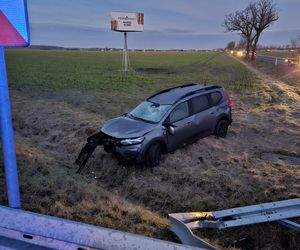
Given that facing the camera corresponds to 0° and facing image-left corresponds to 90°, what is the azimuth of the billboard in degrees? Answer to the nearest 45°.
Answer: approximately 0°

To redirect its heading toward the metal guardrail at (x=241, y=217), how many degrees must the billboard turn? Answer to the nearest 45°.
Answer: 0° — it already faces it

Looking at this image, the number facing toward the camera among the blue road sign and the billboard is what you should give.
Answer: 2

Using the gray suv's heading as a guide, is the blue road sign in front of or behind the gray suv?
in front

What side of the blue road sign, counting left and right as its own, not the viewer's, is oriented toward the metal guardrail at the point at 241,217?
left

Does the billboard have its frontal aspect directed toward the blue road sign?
yes

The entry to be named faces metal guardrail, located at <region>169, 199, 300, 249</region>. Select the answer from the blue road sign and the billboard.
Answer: the billboard

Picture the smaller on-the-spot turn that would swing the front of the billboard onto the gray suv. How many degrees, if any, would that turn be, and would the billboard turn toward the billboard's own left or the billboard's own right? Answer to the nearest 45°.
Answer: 0° — it already faces it

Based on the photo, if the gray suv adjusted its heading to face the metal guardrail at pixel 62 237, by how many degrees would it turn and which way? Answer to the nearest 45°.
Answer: approximately 45° to its left
